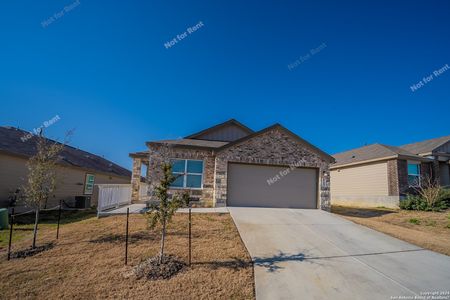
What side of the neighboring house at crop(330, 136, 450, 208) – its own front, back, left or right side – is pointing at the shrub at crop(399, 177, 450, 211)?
front

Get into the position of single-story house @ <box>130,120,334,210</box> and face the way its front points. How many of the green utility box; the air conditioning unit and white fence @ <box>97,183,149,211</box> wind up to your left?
0

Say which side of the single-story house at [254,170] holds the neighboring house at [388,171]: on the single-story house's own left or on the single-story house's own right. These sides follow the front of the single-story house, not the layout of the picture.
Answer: on the single-story house's own left

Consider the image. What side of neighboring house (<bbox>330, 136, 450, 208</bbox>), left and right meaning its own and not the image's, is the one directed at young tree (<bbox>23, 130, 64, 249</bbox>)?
right

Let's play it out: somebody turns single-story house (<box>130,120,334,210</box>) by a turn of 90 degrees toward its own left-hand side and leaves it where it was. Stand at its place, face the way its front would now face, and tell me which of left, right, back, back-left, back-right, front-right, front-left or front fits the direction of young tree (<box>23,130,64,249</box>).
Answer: back-right

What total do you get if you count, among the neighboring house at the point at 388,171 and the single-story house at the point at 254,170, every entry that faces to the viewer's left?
0

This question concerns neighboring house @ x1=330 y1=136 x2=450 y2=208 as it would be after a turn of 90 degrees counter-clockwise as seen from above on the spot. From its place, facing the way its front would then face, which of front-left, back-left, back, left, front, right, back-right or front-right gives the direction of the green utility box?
back

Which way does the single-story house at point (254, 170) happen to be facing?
toward the camera

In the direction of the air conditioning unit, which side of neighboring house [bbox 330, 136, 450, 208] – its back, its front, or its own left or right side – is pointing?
right

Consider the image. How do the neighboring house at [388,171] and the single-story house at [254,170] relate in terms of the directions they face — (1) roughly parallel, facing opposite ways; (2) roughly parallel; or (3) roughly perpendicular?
roughly parallel
